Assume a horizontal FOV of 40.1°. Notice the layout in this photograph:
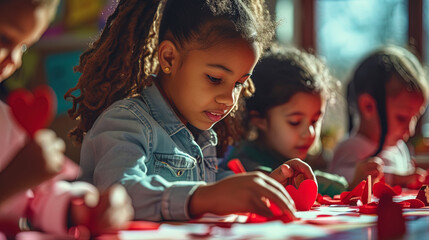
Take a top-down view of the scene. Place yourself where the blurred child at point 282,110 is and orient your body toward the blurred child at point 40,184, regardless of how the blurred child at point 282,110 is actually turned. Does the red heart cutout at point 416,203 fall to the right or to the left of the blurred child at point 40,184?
left

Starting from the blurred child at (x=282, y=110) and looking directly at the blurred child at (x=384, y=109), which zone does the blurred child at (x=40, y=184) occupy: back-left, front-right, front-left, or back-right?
back-right

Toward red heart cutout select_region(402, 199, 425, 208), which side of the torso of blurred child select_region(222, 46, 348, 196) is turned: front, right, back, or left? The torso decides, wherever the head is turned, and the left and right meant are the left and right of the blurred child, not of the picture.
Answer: front

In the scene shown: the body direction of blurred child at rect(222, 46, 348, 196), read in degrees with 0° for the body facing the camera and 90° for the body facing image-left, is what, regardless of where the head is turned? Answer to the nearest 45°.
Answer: approximately 315°

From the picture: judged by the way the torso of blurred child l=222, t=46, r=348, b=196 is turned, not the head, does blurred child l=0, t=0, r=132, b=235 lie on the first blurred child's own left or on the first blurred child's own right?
on the first blurred child's own right

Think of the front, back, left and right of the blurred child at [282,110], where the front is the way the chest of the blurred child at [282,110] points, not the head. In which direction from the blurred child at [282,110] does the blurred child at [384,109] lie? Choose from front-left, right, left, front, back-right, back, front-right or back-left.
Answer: left
